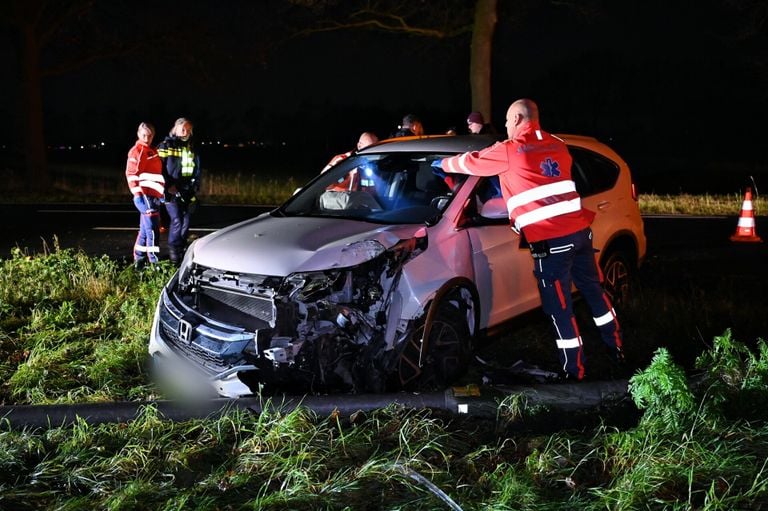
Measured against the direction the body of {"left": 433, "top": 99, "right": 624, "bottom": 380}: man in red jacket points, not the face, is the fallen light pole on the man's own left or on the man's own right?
on the man's own left

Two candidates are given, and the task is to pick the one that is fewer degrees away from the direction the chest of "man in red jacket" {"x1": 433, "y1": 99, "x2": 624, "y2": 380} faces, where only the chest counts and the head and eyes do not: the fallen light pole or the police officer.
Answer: the police officer

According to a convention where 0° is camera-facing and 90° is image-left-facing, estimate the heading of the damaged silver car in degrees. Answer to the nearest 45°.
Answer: approximately 45°

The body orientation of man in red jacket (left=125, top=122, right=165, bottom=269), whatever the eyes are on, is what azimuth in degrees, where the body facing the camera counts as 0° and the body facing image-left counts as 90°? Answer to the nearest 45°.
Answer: approximately 315°

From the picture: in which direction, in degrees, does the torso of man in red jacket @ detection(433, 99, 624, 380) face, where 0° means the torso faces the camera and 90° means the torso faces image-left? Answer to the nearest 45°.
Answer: approximately 135°

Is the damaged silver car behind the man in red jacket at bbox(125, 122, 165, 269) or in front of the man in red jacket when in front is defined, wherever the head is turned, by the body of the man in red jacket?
in front

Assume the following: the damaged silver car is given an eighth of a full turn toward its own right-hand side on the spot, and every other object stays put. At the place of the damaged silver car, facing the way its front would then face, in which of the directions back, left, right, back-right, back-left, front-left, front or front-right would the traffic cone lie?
back-right

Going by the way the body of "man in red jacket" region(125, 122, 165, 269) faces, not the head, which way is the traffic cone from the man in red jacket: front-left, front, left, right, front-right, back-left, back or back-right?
front-left

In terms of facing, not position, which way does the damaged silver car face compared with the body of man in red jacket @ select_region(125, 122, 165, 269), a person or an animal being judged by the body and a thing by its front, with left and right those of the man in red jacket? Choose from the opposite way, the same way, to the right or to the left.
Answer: to the right

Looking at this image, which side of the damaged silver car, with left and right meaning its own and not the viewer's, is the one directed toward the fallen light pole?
front

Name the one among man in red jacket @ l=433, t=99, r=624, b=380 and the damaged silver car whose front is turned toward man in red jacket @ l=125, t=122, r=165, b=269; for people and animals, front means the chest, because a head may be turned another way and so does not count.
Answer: man in red jacket @ l=433, t=99, r=624, b=380

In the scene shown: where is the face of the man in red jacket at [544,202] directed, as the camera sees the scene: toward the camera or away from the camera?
away from the camera

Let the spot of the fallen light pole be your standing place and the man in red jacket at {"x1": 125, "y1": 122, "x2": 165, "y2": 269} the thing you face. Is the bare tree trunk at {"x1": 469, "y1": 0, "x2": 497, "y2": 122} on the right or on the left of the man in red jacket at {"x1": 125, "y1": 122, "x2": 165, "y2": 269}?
right
